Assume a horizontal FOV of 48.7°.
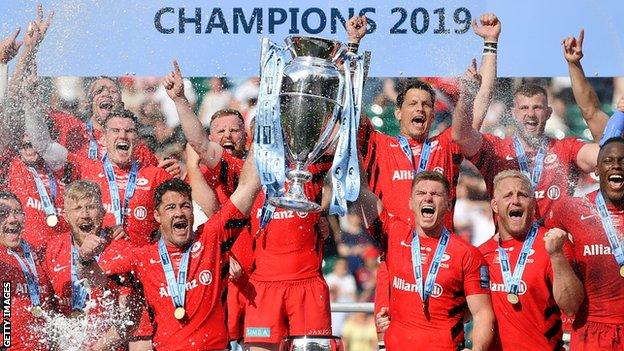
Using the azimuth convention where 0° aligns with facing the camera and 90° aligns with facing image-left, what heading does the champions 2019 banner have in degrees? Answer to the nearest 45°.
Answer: approximately 0°
